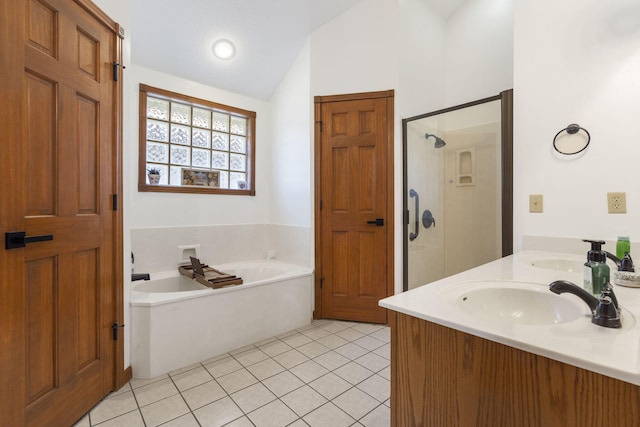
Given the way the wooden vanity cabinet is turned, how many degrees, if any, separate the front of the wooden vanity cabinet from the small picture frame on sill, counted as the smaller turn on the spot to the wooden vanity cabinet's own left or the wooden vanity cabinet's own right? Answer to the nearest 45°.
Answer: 0° — it already faces it

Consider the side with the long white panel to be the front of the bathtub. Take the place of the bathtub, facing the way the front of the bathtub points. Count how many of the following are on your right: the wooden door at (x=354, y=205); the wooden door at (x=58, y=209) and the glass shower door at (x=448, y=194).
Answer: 1

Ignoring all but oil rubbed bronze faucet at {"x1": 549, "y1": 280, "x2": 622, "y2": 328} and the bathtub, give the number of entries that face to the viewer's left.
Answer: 1

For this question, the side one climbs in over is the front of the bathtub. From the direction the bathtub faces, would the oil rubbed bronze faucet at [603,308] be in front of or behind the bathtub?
in front

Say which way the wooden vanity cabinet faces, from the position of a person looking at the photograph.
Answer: facing to the left of the viewer

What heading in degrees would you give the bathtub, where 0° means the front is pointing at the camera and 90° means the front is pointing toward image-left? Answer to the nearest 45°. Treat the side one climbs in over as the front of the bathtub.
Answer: approximately 315°

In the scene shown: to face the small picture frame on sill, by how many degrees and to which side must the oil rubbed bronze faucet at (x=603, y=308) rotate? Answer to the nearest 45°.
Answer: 0° — it already faces it

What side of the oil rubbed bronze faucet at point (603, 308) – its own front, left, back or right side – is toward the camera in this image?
left
